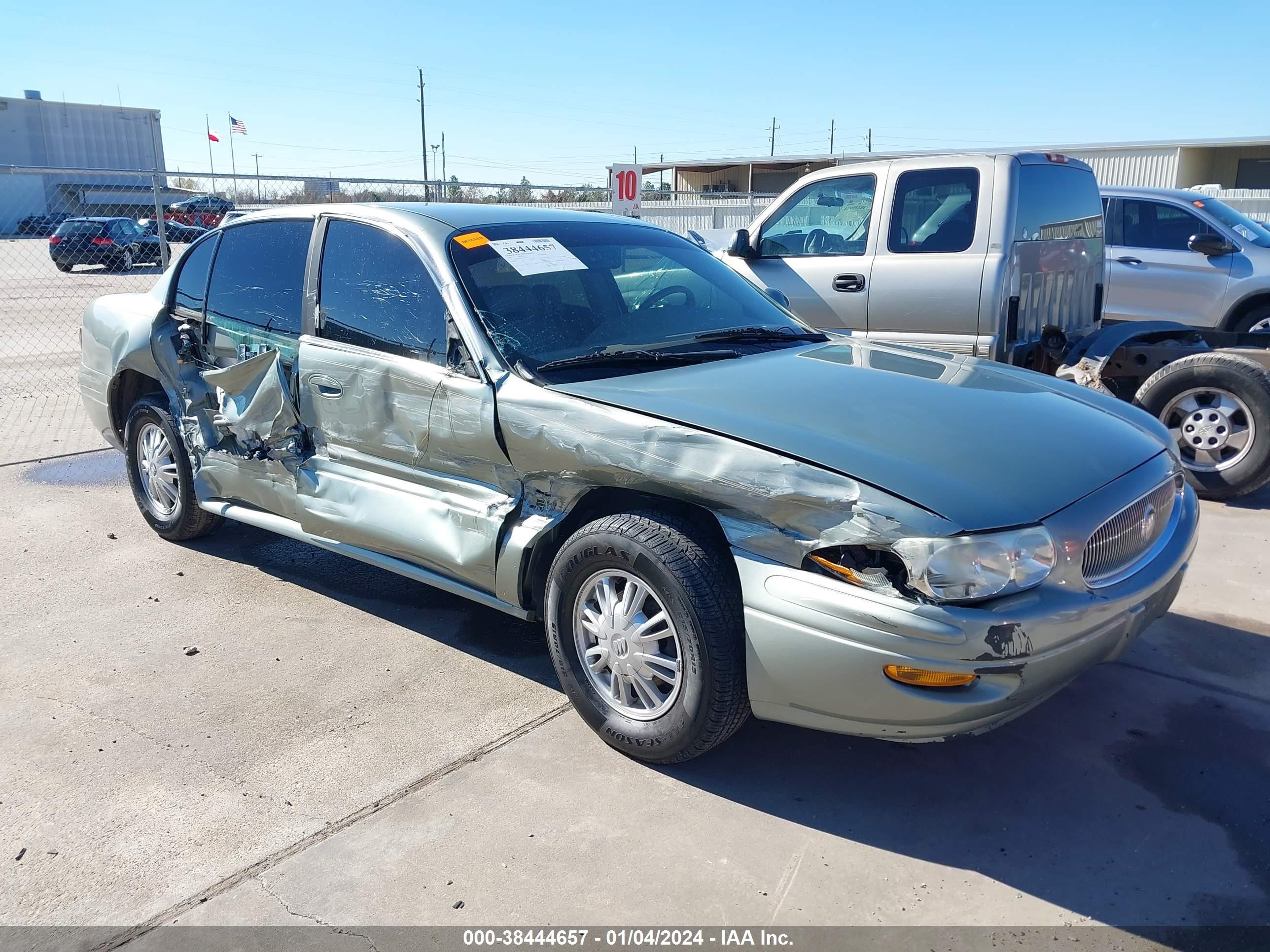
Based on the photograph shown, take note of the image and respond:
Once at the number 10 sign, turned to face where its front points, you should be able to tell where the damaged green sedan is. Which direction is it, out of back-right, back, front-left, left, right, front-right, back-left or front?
front

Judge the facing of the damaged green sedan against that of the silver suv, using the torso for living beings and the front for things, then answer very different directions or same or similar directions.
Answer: same or similar directions

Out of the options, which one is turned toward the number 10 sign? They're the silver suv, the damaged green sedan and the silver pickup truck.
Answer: the silver pickup truck

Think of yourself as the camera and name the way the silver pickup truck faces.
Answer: facing away from the viewer and to the left of the viewer

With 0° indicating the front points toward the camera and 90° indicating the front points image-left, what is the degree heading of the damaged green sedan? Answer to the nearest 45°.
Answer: approximately 315°

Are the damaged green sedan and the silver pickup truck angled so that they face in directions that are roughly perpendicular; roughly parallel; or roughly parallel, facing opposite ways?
roughly parallel, facing opposite ways

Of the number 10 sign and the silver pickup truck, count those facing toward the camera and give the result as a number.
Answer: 1

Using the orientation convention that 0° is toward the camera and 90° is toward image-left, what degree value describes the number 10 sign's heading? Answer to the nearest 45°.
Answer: approximately 0°

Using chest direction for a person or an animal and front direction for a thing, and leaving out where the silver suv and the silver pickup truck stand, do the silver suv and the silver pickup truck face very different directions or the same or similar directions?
very different directions

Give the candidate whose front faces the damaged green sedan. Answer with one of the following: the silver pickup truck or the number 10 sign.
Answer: the number 10 sign

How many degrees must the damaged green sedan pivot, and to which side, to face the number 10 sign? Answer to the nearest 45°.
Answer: approximately 135° to its left

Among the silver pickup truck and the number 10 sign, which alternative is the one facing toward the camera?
the number 10 sign

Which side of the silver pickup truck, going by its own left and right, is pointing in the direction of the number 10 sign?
front
